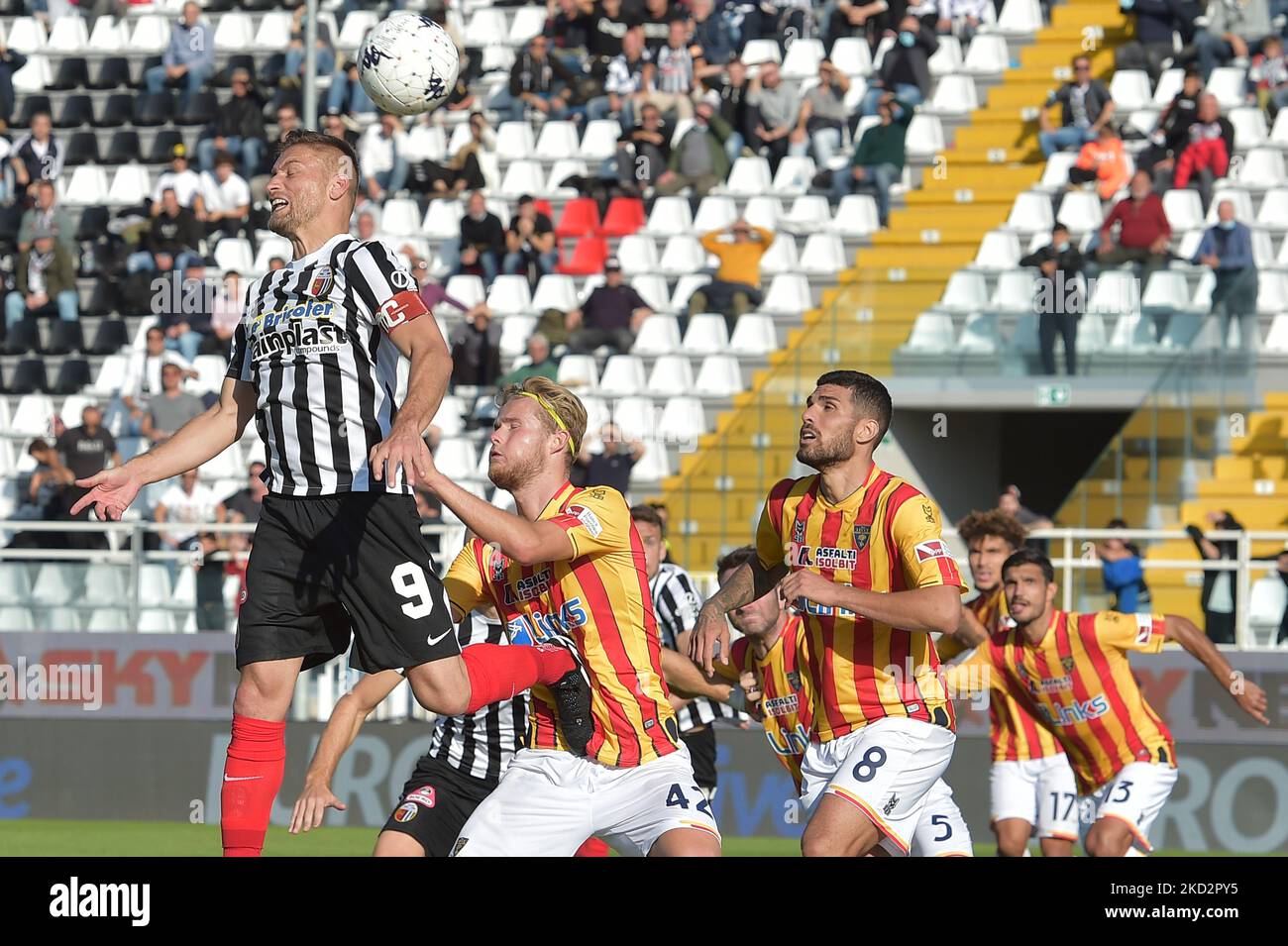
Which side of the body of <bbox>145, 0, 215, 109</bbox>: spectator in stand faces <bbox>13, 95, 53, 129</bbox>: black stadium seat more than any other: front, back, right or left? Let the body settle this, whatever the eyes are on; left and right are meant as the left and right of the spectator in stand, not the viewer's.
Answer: right

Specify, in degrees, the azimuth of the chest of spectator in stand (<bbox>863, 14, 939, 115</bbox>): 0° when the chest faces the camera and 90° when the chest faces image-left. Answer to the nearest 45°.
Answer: approximately 45°

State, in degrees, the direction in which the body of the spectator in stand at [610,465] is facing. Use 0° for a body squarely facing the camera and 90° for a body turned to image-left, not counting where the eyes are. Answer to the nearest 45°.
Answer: approximately 0°

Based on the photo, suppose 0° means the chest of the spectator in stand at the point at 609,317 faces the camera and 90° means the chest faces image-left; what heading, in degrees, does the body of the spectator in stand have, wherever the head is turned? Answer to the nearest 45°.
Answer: approximately 0°

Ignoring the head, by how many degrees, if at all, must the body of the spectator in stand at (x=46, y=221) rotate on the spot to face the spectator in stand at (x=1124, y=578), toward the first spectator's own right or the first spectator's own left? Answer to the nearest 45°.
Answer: approximately 45° to the first spectator's own left

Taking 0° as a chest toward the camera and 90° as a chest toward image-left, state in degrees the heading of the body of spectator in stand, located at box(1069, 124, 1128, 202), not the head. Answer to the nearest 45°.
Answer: approximately 45°

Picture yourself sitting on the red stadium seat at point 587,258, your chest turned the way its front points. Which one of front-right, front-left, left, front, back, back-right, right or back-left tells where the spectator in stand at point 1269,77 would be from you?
back-left

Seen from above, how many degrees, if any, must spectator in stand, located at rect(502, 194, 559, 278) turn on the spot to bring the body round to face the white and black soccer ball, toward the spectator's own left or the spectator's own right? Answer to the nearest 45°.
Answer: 0° — they already face it

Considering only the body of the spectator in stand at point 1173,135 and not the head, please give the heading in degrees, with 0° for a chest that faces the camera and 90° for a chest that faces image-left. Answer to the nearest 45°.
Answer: approximately 45°

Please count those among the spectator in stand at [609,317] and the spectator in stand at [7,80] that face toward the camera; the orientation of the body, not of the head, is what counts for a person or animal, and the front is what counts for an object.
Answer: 2

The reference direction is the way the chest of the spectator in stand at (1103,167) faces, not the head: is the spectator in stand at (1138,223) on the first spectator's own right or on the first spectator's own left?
on the first spectator's own left

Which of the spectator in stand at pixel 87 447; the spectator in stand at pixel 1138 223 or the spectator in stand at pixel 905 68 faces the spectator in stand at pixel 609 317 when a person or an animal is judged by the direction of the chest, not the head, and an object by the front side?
the spectator in stand at pixel 905 68
